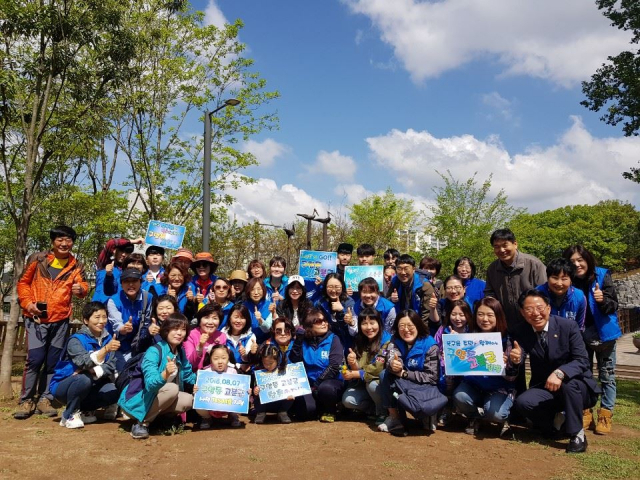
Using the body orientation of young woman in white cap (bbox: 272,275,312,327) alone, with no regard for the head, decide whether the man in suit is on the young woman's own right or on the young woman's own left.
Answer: on the young woman's own left

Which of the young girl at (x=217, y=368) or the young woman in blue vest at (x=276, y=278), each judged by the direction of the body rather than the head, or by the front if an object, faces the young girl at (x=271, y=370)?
the young woman in blue vest at (x=276, y=278)

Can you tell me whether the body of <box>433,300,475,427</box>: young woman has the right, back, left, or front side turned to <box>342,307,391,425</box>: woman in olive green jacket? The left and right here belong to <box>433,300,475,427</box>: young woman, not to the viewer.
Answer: right

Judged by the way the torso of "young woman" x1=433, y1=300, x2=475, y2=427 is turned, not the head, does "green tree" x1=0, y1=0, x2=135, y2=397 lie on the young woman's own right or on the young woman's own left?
on the young woman's own right

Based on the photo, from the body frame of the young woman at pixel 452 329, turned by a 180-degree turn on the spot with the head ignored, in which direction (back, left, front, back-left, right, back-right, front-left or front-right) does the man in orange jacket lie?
left

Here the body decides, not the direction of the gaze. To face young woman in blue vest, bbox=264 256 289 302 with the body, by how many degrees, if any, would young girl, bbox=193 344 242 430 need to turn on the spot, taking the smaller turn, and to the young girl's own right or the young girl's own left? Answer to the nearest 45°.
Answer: approximately 135° to the young girl's own left

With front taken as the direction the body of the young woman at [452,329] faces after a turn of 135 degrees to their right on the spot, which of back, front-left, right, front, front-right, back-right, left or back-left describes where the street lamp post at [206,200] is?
front
